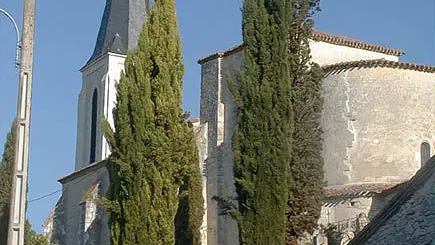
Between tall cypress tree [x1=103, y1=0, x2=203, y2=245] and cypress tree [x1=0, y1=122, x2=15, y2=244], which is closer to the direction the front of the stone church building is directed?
the cypress tree

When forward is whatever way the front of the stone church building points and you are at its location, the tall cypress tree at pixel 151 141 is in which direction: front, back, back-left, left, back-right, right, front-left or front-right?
left

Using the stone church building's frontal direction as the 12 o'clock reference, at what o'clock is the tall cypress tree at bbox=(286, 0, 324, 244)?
The tall cypress tree is roughly at 8 o'clock from the stone church building.

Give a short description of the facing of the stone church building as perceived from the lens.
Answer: facing away from the viewer and to the left of the viewer

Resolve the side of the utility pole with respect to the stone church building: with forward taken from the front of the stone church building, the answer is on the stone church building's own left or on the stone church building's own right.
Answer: on the stone church building's own left

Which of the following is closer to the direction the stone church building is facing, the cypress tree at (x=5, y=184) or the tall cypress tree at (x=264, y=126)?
the cypress tree
